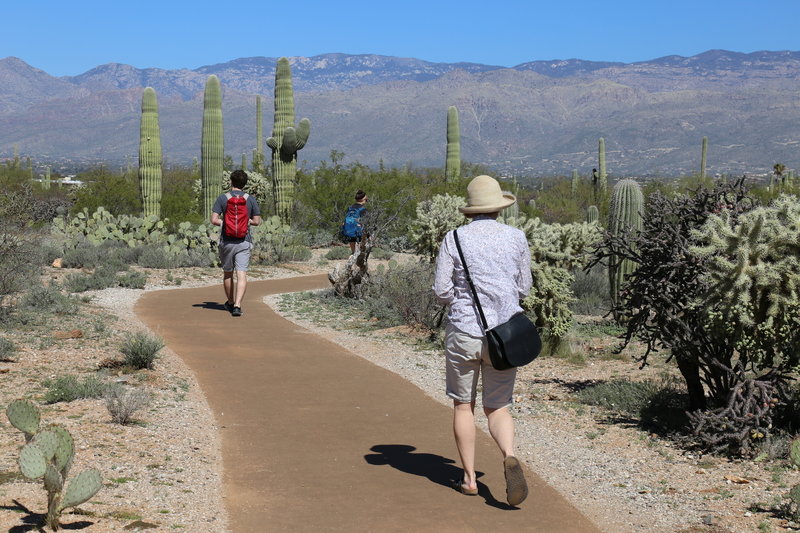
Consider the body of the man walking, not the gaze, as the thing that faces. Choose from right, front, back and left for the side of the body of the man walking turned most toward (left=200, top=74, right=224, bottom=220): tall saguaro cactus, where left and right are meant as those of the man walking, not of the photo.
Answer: front

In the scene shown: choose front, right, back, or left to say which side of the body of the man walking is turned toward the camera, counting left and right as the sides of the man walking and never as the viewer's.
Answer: back

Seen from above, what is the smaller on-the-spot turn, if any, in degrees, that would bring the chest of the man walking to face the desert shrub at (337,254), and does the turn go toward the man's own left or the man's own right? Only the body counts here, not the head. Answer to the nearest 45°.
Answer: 0° — they already face it

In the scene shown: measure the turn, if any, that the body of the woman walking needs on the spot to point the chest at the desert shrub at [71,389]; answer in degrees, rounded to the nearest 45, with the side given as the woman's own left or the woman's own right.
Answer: approximately 45° to the woman's own left

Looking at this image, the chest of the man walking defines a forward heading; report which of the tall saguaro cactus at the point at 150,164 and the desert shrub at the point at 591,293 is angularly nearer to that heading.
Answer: the tall saguaro cactus

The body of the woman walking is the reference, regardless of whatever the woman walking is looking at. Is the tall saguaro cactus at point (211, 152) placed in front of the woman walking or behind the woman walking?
in front

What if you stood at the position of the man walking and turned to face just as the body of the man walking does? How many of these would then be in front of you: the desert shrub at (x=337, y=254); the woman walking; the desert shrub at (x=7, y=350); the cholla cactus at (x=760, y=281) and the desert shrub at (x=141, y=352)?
1

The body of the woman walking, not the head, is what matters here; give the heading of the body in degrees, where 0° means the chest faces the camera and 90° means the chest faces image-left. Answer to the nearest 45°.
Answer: approximately 180°

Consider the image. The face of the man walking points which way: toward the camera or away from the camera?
away from the camera

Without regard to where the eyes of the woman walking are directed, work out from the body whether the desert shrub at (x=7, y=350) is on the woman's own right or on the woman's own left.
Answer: on the woman's own left

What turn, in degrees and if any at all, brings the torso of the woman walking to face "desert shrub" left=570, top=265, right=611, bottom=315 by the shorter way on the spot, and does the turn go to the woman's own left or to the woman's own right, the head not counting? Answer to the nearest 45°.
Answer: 0° — they already face it

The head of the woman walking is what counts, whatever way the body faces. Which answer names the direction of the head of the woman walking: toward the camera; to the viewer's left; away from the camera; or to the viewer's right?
away from the camera

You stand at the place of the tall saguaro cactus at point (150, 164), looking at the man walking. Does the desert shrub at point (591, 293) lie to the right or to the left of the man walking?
left

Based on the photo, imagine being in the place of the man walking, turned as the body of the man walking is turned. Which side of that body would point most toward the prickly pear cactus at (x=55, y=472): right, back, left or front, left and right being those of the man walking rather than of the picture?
back

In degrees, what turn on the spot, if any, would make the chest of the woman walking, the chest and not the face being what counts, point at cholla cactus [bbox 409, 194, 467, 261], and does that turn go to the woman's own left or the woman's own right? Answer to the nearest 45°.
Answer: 0° — they already face it

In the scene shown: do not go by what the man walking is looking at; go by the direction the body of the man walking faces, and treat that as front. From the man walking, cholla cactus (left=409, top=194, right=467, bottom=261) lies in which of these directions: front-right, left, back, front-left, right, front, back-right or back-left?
front-right

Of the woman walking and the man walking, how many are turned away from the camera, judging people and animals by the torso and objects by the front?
2

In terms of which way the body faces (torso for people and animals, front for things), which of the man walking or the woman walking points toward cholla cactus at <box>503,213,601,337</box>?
the woman walking
